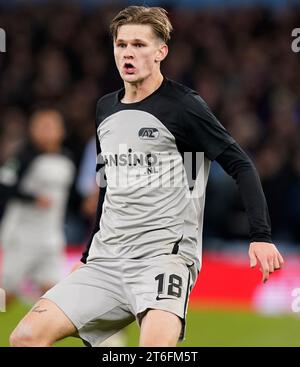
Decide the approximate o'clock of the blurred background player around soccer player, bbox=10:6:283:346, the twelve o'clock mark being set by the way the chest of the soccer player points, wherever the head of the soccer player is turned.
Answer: The blurred background player is roughly at 4 o'clock from the soccer player.

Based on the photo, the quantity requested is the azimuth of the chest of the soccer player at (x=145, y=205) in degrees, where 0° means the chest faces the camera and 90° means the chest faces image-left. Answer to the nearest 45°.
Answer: approximately 45°

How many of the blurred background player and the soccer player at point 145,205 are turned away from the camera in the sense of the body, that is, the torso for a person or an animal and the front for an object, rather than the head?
0

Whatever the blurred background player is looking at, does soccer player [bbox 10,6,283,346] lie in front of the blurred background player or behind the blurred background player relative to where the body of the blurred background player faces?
in front

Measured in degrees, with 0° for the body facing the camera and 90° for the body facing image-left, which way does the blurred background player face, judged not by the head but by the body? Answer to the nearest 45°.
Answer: approximately 315°
